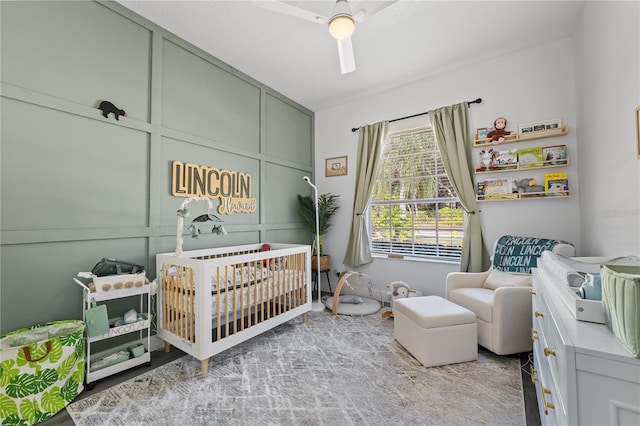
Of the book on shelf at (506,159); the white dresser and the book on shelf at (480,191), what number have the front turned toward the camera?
2

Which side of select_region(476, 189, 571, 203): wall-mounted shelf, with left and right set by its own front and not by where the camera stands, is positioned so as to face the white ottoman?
front

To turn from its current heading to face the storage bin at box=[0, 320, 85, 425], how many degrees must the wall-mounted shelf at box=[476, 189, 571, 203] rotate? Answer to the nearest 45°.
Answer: approximately 45° to its right

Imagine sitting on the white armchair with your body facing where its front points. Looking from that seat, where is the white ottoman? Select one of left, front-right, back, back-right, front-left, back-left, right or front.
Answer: front

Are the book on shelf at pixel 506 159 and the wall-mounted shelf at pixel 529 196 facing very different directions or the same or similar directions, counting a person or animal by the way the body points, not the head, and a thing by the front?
same or similar directions

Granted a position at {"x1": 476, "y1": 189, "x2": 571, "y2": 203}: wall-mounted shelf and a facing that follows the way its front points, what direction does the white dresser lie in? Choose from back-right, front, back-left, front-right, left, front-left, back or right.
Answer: front

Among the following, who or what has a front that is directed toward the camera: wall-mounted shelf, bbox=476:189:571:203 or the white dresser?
the wall-mounted shelf

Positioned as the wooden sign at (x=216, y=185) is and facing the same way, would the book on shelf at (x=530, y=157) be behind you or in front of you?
in front

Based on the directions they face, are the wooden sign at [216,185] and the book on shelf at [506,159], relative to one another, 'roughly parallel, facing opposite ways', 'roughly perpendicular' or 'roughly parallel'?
roughly perpendicular

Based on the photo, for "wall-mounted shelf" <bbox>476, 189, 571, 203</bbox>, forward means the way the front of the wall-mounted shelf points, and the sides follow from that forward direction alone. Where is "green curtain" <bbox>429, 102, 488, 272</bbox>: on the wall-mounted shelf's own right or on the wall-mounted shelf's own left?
on the wall-mounted shelf's own right

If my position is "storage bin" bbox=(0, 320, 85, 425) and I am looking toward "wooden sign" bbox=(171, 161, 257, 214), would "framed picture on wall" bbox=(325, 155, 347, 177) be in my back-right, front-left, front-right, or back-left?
front-right

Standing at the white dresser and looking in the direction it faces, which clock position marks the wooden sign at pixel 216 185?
The wooden sign is roughly at 12 o'clock from the white dresser.

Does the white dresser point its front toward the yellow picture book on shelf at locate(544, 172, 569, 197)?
no

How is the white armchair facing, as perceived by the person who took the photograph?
facing the viewer and to the left of the viewer

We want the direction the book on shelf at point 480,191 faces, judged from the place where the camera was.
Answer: facing the viewer

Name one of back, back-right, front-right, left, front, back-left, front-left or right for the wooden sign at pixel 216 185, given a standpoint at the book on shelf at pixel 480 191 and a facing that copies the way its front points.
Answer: front-right

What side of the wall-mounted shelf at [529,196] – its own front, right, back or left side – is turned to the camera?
front
